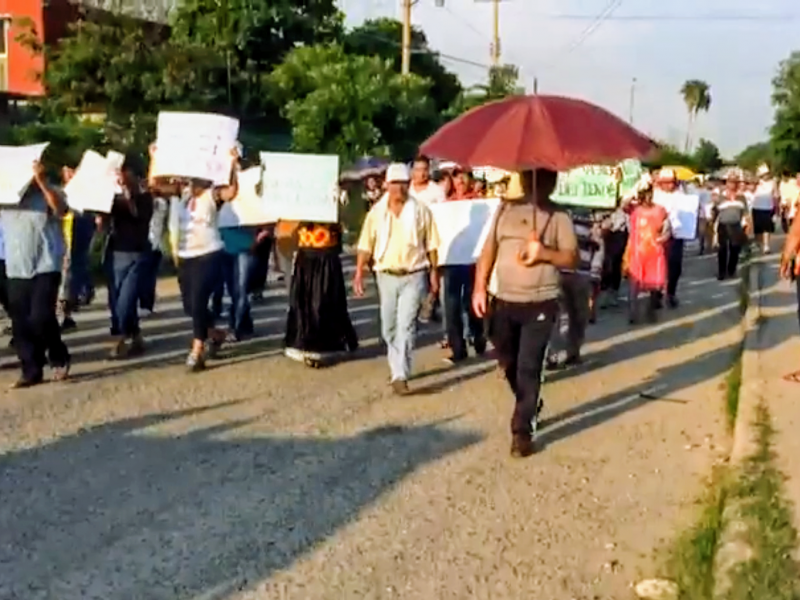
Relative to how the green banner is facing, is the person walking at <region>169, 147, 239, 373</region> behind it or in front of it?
in front

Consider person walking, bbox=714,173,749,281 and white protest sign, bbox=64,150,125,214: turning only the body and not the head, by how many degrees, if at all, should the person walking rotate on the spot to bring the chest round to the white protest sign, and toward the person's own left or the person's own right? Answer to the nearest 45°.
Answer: approximately 45° to the person's own right

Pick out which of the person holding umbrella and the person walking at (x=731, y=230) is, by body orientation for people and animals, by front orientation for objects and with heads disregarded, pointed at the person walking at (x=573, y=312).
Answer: the person walking at (x=731, y=230)

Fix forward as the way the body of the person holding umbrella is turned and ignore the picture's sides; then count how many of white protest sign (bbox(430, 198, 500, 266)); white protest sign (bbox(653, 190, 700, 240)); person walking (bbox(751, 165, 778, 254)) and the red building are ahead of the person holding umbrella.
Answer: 0

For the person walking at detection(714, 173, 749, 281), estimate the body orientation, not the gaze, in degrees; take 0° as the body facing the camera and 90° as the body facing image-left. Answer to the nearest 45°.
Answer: approximately 0°

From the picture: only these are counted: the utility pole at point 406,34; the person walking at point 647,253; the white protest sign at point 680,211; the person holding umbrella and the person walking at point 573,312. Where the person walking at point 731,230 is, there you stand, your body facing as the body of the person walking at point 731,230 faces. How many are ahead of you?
4

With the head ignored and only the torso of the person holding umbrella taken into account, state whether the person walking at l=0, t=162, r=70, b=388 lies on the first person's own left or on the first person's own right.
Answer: on the first person's own right

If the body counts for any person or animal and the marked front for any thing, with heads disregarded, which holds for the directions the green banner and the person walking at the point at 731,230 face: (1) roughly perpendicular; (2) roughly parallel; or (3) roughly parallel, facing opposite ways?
roughly parallel

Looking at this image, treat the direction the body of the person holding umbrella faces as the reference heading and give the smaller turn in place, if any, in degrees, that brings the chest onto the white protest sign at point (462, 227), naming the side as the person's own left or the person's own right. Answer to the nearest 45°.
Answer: approximately 180°

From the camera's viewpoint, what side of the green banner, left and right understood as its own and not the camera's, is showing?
front

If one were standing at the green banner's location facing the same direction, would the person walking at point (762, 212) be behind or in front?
behind

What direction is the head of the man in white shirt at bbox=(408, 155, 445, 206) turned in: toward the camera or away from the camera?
toward the camera

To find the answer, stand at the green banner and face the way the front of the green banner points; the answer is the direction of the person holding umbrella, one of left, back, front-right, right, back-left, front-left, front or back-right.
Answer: front

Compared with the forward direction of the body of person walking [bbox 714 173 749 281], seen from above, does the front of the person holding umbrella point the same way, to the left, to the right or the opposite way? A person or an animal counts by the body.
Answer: the same way

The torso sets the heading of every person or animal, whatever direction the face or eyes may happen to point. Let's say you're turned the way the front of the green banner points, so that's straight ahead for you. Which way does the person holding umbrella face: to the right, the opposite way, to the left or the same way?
the same way

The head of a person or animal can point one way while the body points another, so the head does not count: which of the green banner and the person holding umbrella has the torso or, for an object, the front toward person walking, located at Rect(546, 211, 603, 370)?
the green banner
